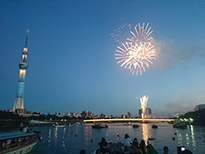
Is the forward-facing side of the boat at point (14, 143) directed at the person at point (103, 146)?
no
